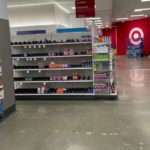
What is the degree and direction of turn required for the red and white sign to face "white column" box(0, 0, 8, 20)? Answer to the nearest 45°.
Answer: approximately 45° to its right

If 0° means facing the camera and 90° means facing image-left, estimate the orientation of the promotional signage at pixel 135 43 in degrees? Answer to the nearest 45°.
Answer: approximately 0°

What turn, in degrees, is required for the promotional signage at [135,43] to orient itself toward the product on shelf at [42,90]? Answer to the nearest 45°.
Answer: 0° — it already faces it

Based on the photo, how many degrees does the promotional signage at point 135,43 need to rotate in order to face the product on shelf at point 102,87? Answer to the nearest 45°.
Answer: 0° — it already faces it

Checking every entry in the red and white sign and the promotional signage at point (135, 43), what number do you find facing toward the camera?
2

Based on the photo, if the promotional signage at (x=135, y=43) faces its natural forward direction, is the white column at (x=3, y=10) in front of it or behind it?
in front

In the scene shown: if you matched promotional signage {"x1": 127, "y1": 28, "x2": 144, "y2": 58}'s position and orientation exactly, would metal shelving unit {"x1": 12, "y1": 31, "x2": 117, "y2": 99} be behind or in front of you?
in front
